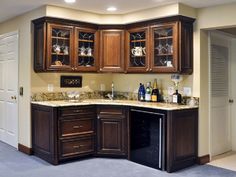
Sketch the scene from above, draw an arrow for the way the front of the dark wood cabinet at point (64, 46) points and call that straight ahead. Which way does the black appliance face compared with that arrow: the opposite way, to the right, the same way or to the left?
to the right

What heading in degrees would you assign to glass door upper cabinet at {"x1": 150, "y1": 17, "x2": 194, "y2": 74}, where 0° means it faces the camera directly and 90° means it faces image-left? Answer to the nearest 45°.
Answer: approximately 45°

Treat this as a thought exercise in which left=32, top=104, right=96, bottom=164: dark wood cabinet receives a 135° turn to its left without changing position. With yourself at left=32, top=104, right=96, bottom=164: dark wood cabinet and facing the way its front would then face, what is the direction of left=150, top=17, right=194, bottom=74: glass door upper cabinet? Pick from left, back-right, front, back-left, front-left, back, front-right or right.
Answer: right

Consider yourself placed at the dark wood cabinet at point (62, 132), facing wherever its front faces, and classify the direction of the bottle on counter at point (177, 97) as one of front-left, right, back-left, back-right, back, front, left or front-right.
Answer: front-left

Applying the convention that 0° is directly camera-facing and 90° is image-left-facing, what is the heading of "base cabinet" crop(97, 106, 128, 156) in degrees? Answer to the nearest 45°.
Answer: approximately 0°

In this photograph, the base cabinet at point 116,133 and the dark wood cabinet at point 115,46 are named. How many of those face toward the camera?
2

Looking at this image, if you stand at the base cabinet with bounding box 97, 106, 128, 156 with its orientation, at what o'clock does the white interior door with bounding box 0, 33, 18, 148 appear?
The white interior door is roughly at 4 o'clock from the base cabinet.

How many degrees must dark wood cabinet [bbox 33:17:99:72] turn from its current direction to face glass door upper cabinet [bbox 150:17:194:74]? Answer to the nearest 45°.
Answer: approximately 45° to its left

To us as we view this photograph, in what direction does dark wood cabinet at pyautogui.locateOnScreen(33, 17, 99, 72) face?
facing the viewer and to the right of the viewer

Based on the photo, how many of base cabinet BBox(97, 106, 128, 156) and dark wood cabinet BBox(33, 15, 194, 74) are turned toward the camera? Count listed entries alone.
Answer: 2
